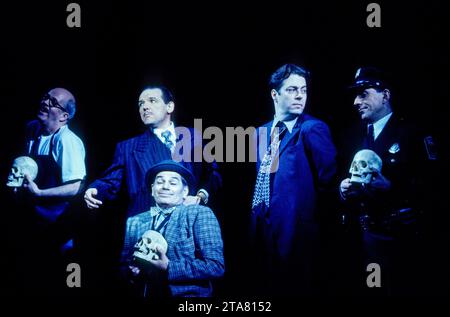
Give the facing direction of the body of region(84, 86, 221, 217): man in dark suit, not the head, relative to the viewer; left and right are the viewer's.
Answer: facing the viewer

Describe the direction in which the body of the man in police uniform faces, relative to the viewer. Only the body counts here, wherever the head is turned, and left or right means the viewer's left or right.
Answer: facing the viewer and to the left of the viewer

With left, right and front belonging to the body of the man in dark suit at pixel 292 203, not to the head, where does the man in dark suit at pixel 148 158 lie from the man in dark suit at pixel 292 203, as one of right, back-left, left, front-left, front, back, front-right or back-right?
front-right

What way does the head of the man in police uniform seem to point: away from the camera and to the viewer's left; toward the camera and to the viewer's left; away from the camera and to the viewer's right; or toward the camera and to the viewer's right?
toward the camera and to the viewer's left

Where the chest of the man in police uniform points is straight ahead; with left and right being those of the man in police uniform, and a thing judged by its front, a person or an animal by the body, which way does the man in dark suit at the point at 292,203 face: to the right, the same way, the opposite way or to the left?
the same way

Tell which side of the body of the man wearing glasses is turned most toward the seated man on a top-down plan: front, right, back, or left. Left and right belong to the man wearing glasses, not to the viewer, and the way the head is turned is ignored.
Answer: left

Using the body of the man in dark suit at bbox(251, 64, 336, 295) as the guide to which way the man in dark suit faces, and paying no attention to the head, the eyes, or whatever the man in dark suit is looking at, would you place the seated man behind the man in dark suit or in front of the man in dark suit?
in front

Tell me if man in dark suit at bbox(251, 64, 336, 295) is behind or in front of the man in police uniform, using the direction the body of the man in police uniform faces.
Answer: in front

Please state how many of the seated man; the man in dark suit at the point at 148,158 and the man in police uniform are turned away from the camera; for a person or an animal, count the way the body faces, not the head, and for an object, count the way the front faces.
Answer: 0

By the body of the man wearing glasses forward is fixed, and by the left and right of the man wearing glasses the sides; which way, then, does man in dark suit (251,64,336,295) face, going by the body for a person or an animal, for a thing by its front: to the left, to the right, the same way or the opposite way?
the same way

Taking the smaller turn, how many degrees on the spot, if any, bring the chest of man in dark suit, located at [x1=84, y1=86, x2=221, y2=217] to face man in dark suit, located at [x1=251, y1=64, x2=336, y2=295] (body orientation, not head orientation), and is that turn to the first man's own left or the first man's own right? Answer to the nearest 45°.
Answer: approximately 90° to the first man's own left

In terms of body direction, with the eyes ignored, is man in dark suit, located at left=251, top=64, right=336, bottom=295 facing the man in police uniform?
no

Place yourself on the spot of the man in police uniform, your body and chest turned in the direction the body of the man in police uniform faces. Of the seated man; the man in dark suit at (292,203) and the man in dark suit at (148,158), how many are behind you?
0

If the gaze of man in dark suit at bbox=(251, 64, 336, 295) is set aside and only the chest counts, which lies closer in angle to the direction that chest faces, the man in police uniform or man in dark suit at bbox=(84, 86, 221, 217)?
the man in dark suit

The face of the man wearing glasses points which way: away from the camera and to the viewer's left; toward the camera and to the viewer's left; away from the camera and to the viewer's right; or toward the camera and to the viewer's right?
toward the camera and to the viewer's left

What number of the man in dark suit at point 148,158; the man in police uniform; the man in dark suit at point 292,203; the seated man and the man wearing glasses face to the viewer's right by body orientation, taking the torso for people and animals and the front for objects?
0

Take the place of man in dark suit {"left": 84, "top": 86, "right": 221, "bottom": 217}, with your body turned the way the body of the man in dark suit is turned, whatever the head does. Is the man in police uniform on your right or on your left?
on your left
